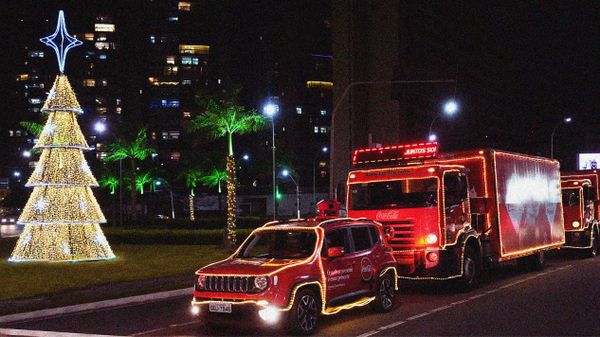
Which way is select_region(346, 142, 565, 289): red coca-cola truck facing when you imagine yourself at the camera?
facing the viewer and to the left of the viewer

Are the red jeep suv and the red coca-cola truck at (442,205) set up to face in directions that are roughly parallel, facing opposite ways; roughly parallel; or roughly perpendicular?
roughly parallel

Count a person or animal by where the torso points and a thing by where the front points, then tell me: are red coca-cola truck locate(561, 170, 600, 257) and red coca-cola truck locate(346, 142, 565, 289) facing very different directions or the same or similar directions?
same or similar directions

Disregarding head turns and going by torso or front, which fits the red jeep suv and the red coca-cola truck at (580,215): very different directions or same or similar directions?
same or similar directions

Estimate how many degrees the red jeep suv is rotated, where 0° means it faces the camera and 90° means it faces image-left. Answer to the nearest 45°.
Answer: approximately 45°

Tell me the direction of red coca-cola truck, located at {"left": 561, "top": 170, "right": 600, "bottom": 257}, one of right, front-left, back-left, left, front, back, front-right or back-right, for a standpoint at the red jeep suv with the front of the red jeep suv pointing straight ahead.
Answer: back

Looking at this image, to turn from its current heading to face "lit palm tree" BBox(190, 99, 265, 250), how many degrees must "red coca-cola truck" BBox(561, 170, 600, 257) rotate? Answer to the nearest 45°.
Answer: approximately 45° to its right

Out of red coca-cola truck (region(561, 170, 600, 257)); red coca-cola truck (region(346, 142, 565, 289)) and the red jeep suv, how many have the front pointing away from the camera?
0

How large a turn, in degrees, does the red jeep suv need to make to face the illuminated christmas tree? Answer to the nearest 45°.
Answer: approximately 90° to its right

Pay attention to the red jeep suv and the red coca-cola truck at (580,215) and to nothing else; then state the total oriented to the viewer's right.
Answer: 0

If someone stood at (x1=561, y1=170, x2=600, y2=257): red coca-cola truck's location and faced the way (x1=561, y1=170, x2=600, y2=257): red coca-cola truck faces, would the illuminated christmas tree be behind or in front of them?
in front

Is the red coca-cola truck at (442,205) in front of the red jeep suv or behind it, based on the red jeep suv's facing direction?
behind

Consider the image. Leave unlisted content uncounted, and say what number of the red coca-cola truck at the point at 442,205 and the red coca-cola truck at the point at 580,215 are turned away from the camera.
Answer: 0

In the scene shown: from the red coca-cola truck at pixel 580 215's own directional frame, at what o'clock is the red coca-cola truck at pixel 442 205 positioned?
the red coca-cola truck at pixel 442 205 is roughly at 11 o'clock from the red coca-cola truck at pixel 580 215.
